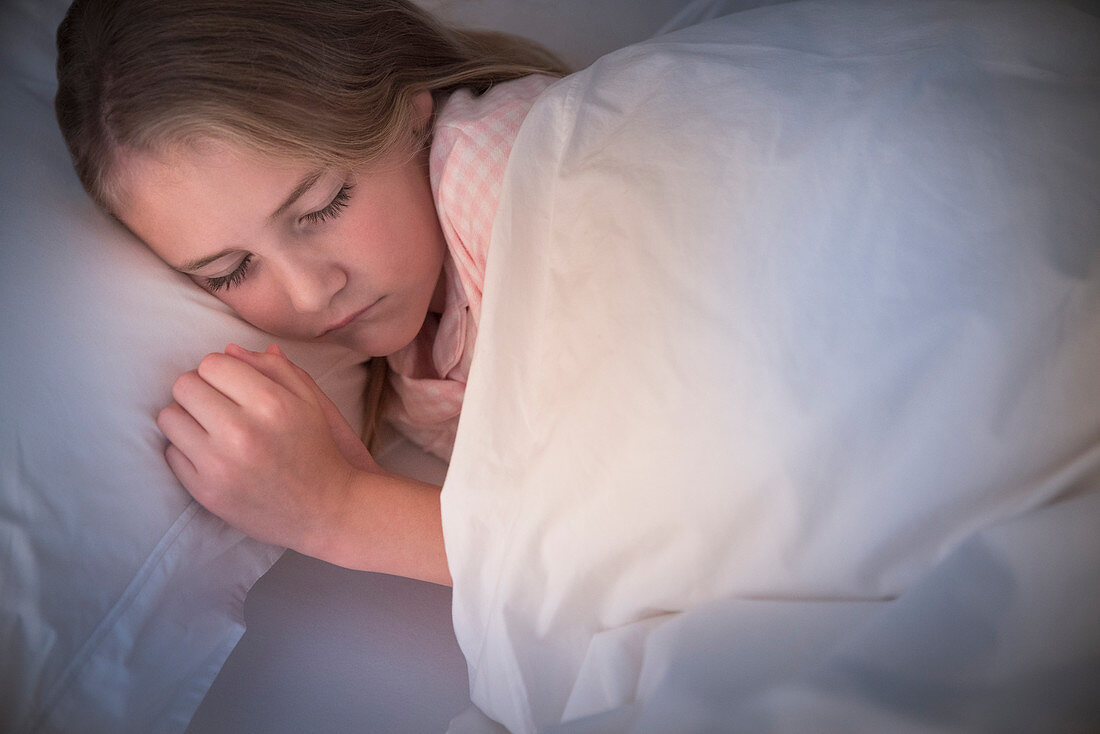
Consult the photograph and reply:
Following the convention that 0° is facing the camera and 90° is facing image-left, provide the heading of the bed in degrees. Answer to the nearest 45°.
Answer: approximately 270°
